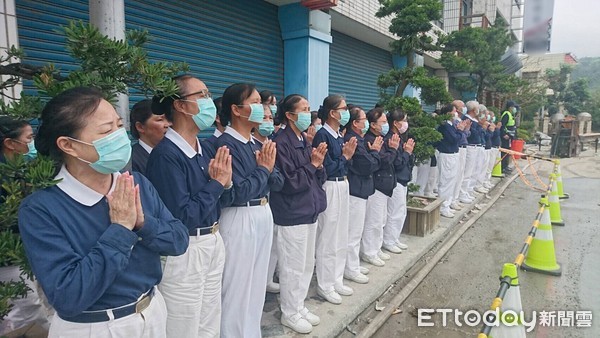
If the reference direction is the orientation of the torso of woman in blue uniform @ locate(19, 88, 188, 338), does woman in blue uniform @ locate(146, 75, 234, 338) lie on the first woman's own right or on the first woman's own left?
on the first woman's own left

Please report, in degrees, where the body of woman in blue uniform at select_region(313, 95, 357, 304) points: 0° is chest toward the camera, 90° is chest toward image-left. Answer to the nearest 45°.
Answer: approximately 315°

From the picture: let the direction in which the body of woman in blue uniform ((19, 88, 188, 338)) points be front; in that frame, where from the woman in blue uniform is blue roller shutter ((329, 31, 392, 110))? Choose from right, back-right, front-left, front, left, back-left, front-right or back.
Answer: left

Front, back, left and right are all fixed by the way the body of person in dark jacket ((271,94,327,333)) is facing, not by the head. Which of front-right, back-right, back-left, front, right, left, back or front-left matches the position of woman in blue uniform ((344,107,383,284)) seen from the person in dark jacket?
left

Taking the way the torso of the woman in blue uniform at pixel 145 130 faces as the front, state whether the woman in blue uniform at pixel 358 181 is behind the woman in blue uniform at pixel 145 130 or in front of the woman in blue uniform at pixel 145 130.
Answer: in front

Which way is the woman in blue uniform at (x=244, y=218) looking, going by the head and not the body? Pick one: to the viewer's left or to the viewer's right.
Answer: to the viewer's right

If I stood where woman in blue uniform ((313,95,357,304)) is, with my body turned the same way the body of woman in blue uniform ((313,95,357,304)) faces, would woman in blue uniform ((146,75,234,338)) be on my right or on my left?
on my right

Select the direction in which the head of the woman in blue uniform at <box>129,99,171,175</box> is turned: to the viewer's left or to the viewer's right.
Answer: to the viewer's right

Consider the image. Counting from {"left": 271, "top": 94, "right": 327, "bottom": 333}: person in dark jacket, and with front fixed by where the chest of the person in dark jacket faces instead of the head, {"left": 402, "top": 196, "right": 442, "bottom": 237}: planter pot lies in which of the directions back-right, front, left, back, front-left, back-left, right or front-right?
left

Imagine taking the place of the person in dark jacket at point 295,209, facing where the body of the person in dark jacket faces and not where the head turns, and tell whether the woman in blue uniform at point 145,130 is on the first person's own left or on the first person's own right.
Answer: on the first person's own right

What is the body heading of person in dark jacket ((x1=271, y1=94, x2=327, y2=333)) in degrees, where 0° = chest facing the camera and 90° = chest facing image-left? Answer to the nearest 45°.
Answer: approximately 315°

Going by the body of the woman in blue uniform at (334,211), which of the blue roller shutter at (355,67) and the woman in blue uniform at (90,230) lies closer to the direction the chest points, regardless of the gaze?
the woman in blue uniform

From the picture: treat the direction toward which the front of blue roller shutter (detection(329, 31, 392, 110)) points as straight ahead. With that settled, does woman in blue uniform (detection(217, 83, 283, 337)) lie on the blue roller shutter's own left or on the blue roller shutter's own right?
on the blue roller shutter's own right
